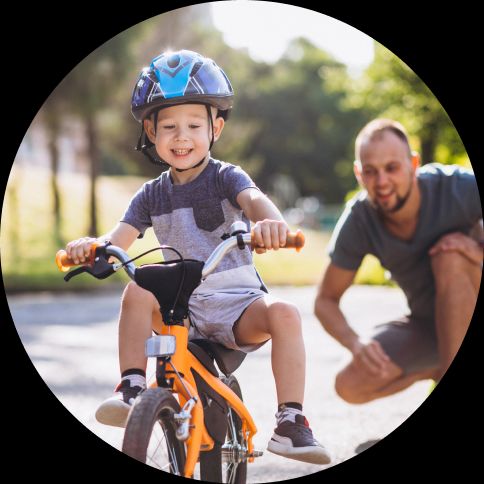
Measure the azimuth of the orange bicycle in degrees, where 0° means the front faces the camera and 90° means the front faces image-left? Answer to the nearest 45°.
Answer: approximately 45°

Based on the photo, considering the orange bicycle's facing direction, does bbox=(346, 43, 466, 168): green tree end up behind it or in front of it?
behind

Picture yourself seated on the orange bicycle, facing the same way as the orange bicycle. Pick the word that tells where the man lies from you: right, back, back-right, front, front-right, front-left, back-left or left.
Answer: back

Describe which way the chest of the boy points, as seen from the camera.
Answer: toward the camera

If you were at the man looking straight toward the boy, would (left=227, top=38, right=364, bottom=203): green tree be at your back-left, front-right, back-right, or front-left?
back-right

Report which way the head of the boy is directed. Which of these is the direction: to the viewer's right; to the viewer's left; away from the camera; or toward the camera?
toward the camera

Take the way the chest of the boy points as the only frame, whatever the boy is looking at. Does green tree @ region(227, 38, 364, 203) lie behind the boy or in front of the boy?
behind

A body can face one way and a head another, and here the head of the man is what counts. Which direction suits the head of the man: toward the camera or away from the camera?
toward the camera

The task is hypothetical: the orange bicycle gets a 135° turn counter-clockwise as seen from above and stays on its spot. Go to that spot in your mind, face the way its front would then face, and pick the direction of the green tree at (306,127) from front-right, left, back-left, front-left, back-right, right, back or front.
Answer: left

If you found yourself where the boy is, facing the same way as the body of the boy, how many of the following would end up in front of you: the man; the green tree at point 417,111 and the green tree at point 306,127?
0
